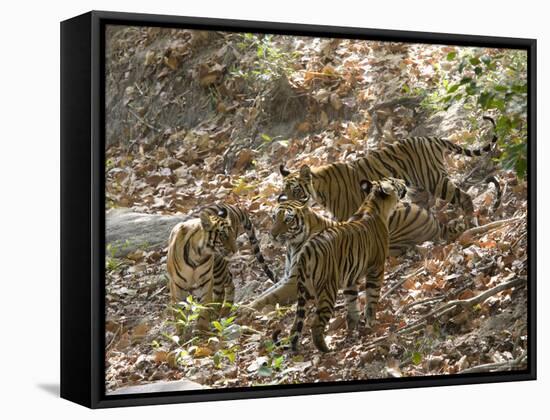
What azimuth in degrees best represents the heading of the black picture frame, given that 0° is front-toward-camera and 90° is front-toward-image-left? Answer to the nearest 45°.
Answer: approximately 315°
